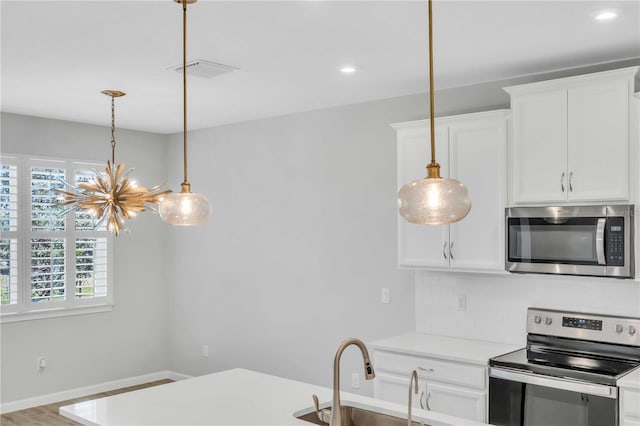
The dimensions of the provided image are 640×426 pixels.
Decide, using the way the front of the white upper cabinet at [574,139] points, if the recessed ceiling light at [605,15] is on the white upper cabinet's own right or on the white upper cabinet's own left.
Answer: on the white upper cabinet's own left

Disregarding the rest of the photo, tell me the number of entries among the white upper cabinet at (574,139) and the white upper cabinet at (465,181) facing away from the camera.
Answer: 0

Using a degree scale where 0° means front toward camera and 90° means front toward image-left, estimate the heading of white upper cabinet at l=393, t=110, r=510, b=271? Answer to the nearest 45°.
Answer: approximately 45°

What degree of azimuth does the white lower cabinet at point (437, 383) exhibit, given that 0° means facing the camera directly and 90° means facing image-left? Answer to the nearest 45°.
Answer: approximately 45°

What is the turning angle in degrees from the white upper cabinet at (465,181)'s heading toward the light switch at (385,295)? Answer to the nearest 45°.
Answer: approximately 90° to its right

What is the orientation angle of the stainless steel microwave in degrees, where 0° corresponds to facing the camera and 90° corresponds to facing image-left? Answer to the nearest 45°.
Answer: approximately 45°
